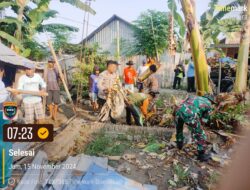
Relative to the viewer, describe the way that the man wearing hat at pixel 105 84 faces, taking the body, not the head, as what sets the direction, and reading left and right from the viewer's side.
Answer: facing the viewer and to the right of the viewer

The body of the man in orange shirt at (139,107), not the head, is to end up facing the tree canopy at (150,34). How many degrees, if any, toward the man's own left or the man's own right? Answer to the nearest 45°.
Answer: approximately 90° to the man's own left

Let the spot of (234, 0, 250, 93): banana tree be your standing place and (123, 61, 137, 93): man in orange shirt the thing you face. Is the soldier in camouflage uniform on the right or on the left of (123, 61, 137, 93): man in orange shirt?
left

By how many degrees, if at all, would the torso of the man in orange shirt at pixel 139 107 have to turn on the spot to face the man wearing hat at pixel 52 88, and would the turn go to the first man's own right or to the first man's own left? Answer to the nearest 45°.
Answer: approximately 180°

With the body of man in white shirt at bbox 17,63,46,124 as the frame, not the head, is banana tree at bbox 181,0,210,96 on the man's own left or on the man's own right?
on the man's own left

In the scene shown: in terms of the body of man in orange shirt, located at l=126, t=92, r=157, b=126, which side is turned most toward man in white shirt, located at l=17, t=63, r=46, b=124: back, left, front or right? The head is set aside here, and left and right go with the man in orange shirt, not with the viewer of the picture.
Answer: back

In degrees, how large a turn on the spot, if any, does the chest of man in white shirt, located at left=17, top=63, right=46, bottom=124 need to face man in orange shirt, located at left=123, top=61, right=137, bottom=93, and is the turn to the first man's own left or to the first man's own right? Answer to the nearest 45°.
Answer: approximately 135° to the first man's own left

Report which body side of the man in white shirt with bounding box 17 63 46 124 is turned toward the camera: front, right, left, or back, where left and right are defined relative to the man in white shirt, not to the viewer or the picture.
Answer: front
